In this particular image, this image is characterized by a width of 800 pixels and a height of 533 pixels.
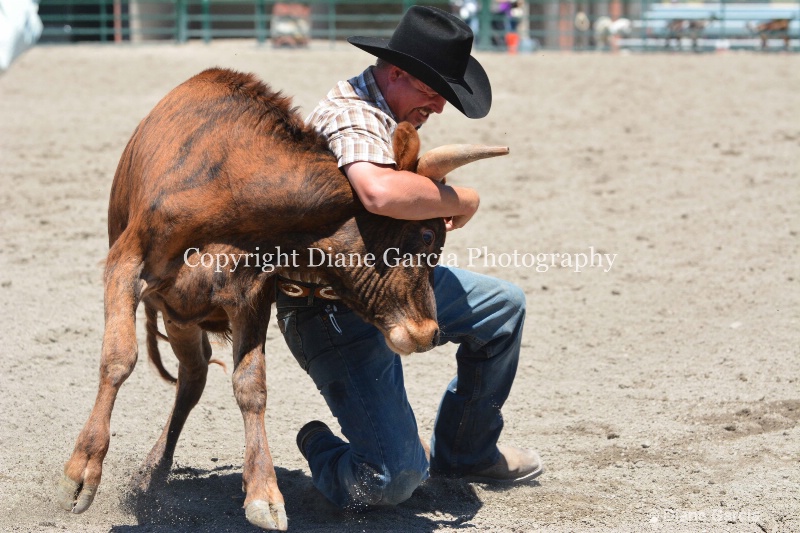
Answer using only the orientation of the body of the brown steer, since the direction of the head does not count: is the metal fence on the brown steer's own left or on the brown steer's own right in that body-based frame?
on the brown steer's own left

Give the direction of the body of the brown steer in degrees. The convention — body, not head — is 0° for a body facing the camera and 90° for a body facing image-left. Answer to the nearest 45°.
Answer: approximately 315°
